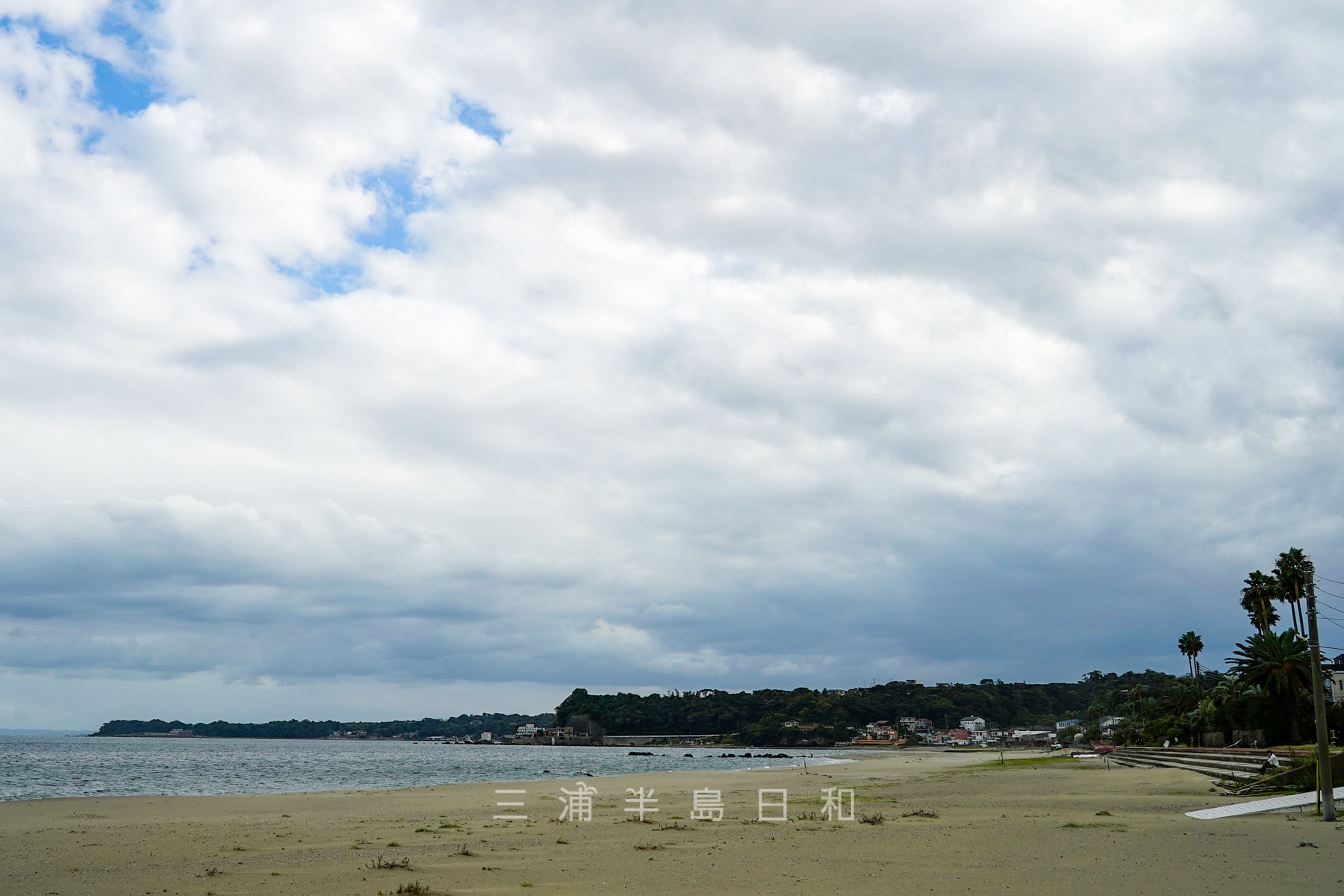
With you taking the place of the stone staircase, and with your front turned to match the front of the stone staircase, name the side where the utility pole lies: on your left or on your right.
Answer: on your left

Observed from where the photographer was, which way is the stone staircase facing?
facing the viewer and to the left of the viewer

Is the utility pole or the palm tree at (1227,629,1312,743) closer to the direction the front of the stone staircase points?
the utility pole

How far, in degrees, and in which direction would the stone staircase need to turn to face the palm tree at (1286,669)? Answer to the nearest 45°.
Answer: approximately 135° to its right

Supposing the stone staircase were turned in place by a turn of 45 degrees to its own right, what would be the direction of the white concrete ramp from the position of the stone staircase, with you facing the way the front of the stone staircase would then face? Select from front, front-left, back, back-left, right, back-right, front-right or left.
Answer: left
